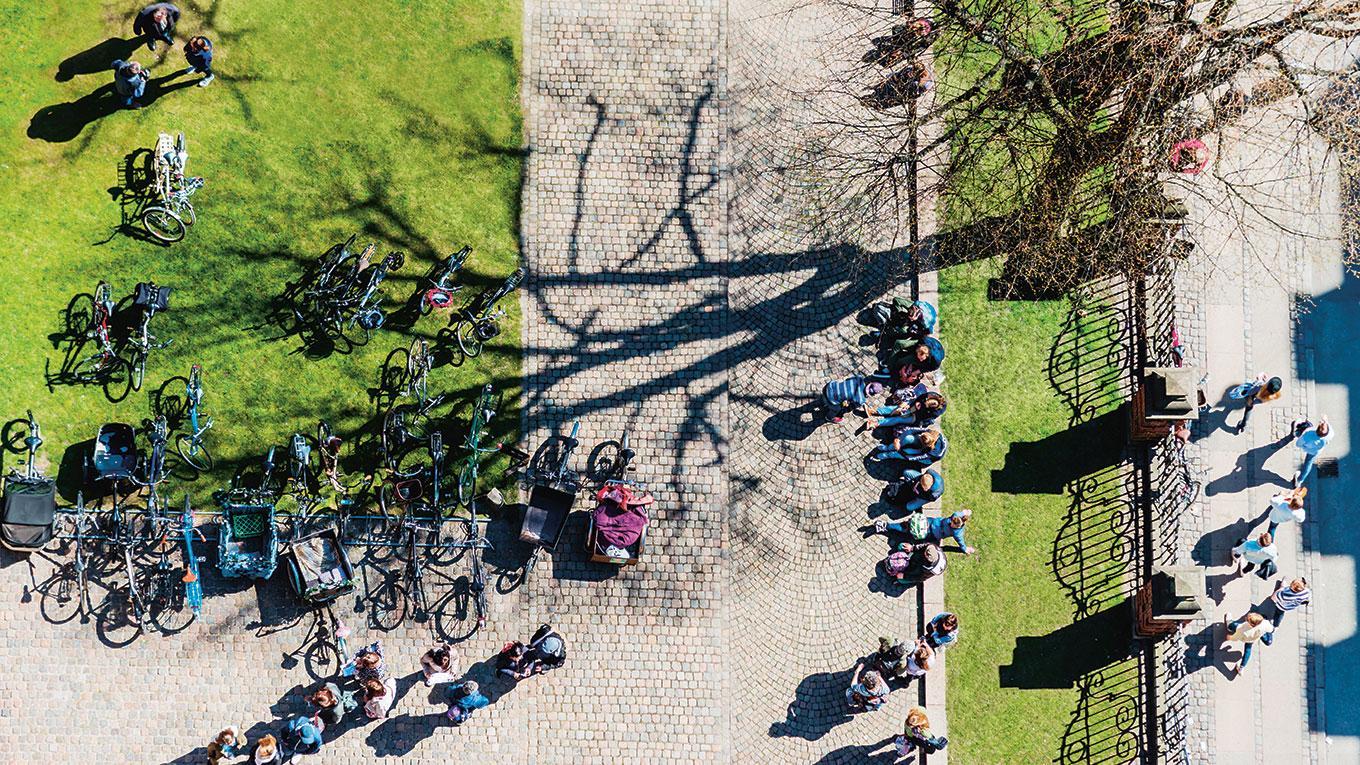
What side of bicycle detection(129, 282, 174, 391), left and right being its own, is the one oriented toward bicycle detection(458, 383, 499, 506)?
left

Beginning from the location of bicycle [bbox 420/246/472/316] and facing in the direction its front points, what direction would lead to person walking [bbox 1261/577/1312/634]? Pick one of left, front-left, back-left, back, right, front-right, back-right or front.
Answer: back-left

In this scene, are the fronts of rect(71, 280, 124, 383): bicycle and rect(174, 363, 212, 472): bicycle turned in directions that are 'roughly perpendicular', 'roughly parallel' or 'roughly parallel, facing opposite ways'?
roughly parallel

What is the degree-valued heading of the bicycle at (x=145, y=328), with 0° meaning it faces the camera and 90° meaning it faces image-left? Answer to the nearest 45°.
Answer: approximately 0°
